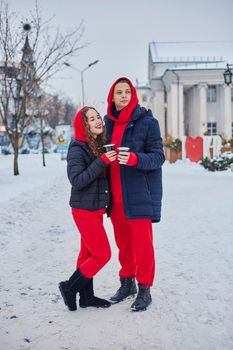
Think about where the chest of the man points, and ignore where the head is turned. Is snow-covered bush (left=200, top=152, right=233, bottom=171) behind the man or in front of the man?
behind

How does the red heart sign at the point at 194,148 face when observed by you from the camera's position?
facing the viewer

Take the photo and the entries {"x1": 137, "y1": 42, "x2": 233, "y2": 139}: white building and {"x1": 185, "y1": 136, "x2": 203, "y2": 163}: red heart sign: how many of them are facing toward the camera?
2

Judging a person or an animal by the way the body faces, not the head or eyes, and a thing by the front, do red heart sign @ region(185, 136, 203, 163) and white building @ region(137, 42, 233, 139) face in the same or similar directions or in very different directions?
same or similar directions

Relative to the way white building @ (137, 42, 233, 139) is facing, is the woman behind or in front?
in front

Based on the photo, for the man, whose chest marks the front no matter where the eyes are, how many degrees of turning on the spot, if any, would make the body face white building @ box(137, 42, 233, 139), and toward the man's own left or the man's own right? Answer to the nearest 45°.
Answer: approximately 135° to the man's own right

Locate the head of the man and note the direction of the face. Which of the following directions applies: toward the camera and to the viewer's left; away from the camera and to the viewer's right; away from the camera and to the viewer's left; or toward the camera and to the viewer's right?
toward the camera and to the viewer's right

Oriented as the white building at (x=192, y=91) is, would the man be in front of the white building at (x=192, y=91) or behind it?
in front

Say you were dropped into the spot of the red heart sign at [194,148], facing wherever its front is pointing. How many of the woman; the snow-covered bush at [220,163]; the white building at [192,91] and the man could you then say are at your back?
1

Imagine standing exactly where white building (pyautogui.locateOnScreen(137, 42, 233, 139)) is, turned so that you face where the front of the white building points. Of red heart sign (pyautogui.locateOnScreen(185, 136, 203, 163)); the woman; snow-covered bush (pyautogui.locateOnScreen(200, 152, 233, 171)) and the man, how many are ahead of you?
4

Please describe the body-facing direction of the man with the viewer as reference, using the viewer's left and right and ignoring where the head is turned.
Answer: facing the viewer and to the left of the viewer

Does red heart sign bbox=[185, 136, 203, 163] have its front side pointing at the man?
yes

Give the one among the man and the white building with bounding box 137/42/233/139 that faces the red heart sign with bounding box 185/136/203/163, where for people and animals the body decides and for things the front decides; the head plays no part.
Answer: the white building

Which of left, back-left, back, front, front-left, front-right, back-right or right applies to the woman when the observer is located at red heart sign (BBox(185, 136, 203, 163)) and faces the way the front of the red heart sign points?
front
